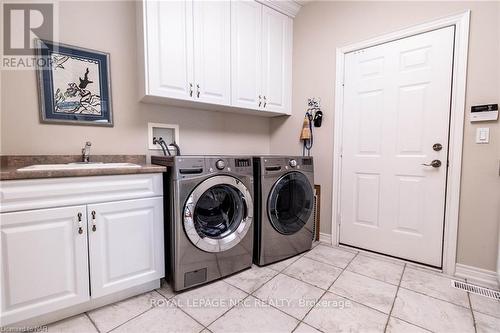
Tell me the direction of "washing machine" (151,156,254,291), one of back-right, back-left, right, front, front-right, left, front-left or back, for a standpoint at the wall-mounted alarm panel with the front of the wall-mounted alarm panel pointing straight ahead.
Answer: front-right

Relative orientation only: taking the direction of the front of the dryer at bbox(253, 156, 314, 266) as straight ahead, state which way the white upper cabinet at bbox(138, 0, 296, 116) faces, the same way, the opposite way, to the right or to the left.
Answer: the same way

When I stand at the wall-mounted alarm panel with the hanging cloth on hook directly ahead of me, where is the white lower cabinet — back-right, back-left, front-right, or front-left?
front-left

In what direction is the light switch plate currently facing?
toward the camera

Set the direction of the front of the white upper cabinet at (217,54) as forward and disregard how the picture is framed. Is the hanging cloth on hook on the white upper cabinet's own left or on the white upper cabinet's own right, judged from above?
on the white upper cabinet's own left

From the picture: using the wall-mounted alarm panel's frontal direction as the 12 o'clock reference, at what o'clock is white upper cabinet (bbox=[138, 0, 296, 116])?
The white upper cabinet is roughly at 2 o'clock from the wall-mounted alarm panel.

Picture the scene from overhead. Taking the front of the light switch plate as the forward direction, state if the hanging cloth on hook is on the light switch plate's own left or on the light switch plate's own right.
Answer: on the light switch plate's own right

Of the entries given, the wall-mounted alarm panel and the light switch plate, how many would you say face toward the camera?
2

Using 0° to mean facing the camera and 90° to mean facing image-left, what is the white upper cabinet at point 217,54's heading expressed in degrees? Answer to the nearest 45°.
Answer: approximately 315°

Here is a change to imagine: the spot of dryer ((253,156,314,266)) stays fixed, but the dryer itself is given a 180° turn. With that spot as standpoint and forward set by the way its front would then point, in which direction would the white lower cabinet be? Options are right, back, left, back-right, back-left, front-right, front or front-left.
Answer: left

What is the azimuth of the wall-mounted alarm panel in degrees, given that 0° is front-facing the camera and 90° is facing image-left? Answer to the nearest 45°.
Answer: approximately 0°

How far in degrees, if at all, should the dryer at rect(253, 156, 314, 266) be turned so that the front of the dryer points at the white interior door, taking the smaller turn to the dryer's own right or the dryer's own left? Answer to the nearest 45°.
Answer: approximately 45° to the dryer's own left

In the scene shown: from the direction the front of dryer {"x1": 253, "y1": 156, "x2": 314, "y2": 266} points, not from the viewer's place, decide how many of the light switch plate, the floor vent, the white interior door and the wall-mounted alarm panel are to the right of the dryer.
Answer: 0

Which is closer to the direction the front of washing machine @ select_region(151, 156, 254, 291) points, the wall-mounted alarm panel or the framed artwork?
the wall-mounted alarm panel

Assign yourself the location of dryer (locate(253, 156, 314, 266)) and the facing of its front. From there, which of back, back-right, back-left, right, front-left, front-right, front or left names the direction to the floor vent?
front-left

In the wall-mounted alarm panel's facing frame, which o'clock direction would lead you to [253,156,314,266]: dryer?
The dryer is roughly at 2 o'clock from the wall-mounted alarm panel.

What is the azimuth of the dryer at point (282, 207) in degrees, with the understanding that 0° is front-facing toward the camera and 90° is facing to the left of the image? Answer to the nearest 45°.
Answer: approximately 315°
